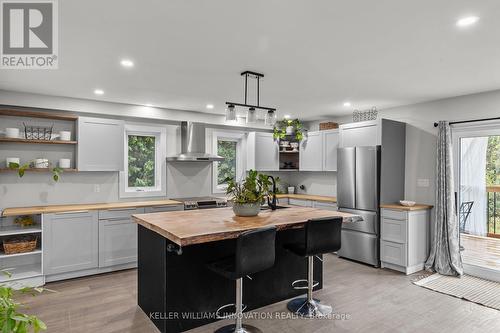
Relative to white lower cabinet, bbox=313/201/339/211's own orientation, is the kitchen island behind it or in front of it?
in front

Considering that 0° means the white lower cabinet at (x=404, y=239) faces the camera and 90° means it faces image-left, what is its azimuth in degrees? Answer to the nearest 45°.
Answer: approximately 45°

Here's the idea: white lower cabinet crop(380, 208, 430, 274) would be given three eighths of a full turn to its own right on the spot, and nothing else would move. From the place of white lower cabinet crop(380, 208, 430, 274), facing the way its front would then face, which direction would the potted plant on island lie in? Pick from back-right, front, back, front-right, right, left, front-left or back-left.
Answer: back-left

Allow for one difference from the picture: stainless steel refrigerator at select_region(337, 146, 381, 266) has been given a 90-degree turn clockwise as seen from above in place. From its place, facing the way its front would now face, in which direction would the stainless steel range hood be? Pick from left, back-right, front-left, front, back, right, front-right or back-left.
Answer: front-left

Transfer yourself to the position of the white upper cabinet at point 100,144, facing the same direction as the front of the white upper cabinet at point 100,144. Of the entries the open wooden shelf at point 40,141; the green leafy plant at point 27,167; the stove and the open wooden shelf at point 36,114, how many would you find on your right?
3

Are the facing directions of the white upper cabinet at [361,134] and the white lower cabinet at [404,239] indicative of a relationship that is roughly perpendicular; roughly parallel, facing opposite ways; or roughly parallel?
roughly parallel

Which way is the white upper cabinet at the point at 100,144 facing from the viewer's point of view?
toward the camera

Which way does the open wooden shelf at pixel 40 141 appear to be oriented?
toward the camera

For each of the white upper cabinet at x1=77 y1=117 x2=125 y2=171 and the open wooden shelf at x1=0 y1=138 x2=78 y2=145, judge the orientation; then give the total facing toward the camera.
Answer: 2

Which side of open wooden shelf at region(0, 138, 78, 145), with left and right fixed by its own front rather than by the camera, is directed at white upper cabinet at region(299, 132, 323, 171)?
left
